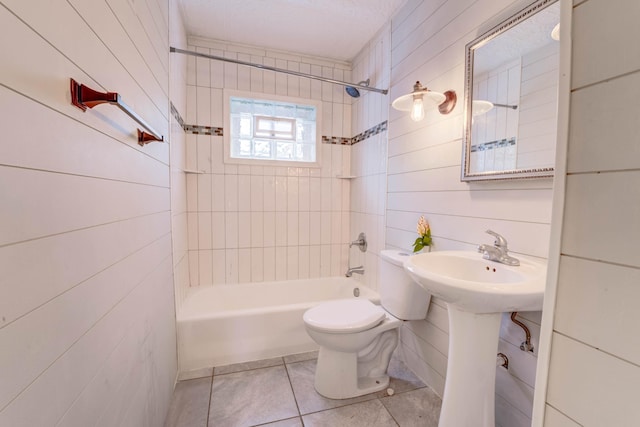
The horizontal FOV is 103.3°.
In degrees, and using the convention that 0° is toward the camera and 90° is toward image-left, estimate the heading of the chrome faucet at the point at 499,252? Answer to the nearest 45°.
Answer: approximately 45°

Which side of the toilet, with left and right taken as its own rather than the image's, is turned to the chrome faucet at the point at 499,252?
left

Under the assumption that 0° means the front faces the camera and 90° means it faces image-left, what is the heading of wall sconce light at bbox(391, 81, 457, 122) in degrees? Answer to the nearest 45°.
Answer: approximately 45°
